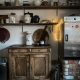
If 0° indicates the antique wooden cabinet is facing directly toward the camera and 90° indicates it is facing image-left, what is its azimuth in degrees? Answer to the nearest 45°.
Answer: approximately 0°

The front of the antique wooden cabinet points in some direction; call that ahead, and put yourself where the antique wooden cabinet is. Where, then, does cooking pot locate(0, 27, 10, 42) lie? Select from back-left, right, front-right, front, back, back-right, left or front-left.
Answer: back-right
